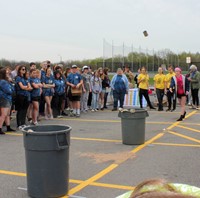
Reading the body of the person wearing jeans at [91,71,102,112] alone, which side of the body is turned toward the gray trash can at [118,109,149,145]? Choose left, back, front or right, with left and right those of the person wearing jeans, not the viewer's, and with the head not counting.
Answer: front

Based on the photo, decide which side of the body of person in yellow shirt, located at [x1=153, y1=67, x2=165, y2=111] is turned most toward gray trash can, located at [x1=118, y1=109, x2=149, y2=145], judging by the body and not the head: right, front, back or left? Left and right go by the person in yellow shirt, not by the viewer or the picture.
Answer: front

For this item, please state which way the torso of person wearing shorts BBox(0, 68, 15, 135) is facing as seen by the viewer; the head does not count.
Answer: to the viewer's right

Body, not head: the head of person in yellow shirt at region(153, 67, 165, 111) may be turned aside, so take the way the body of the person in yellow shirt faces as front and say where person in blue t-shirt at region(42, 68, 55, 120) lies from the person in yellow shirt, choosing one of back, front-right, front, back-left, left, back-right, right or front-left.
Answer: front-right

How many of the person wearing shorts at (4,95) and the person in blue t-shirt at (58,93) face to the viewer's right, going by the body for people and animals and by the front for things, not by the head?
1

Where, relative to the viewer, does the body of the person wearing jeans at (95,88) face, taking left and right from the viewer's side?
facing the viewer

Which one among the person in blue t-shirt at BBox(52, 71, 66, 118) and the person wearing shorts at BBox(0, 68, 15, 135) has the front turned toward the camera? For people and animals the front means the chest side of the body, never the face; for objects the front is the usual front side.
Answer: the person in blue t-shirt

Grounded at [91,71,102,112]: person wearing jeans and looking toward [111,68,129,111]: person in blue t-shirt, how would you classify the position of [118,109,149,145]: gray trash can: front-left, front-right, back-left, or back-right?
front-right

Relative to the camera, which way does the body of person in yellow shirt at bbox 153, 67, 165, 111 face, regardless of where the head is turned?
toward the camera
